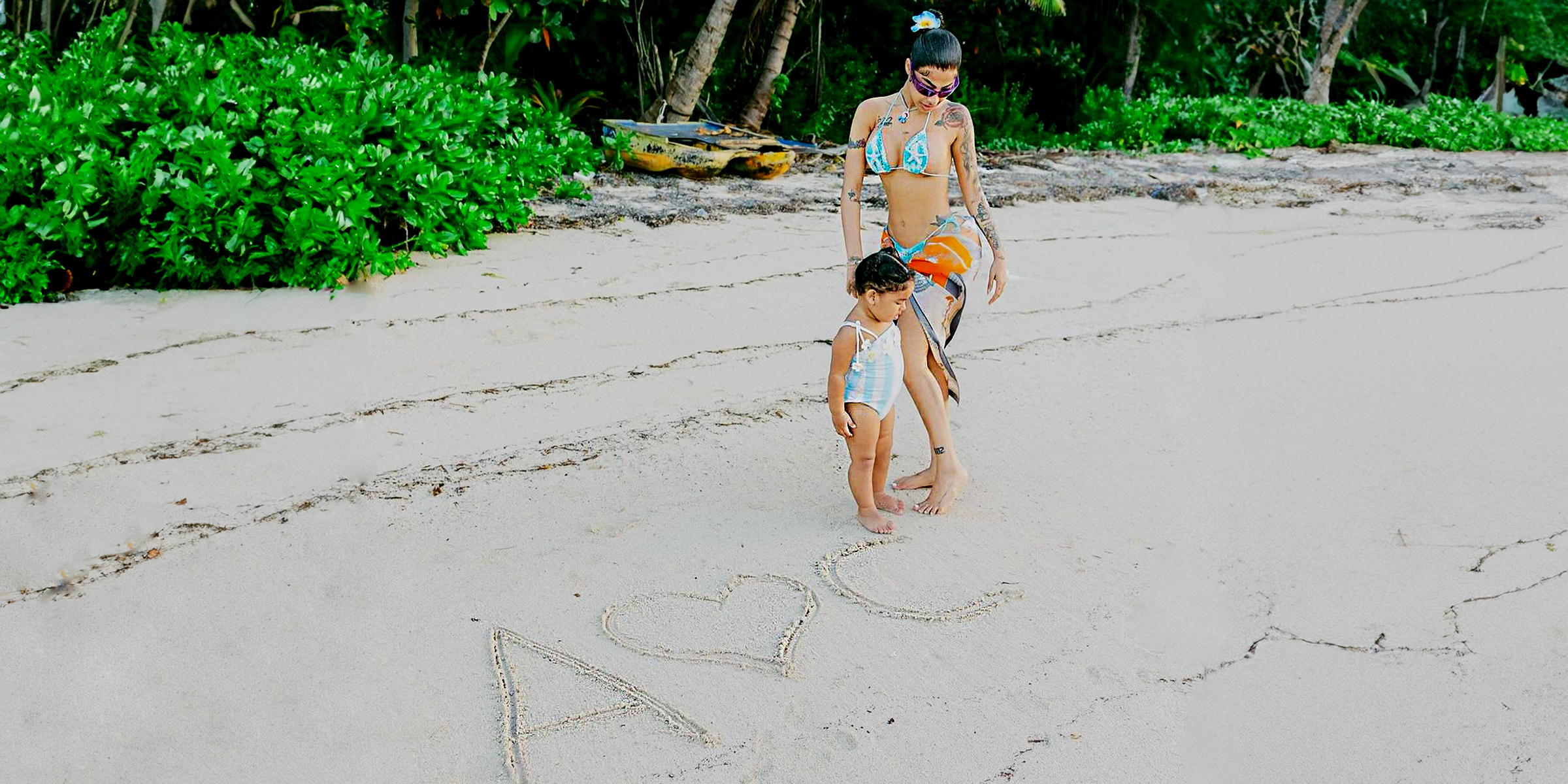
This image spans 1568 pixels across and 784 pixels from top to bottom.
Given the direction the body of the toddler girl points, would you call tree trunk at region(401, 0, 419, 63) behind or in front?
behind

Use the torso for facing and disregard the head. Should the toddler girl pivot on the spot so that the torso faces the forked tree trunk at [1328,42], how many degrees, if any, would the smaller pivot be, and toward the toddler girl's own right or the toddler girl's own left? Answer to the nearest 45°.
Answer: approximately 135° to the toddler girl's own left

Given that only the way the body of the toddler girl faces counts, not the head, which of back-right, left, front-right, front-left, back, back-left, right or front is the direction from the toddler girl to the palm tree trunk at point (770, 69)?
back-left

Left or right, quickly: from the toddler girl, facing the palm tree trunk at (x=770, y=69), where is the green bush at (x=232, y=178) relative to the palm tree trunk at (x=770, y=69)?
left

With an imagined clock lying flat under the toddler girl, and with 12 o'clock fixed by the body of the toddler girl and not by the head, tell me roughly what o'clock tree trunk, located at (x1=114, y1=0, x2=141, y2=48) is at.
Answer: The tree trunk is roughly at 6 o'clock from the toddler girl.

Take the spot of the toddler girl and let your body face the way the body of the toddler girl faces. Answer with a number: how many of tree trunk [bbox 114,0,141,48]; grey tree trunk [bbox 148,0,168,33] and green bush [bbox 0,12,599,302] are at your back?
3

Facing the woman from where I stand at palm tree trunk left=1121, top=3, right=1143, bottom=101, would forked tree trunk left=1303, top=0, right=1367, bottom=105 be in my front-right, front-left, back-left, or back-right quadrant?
back-left

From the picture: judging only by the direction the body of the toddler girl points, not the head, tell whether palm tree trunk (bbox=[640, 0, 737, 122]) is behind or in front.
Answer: behind

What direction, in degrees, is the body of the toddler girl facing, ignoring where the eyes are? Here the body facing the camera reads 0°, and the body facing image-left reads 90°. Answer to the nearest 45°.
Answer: approximately 315°

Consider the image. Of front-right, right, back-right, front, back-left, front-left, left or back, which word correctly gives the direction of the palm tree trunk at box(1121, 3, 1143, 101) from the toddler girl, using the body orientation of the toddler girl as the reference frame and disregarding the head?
back-left
